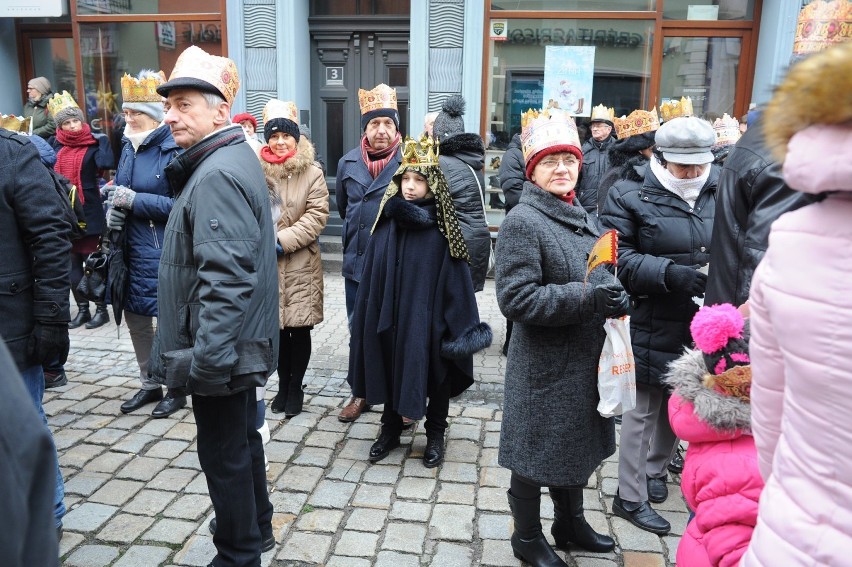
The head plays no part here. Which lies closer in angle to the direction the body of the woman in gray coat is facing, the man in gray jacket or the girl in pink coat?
the girl in pink coat

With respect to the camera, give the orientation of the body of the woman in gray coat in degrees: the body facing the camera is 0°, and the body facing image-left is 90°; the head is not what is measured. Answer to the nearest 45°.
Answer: approximately 315°

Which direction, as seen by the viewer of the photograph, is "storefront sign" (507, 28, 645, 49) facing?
facing the viewer

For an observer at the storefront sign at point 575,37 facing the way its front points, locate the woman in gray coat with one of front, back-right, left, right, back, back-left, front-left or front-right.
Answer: front

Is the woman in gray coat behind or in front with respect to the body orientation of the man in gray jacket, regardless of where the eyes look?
behind

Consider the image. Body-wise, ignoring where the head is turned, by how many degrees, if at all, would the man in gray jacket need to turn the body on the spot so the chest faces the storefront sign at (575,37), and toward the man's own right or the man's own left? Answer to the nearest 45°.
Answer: approximately 135° to the man's own right

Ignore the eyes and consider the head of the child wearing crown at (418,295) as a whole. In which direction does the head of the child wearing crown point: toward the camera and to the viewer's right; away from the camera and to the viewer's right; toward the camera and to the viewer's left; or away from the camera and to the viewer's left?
toward the camera and to the viewer's left

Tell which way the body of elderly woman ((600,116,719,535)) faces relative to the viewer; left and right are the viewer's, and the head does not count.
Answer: facing the viewer and to the right of the viewer

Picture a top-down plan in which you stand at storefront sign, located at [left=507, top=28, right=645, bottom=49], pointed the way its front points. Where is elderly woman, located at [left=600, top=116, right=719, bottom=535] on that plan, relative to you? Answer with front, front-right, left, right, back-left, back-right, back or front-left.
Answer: front

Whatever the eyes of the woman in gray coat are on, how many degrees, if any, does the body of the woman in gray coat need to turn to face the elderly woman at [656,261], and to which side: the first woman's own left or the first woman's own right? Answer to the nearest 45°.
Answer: approximately 90° to the first woman's own left

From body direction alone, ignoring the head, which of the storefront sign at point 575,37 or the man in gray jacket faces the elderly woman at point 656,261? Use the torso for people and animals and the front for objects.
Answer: the storefront sign
